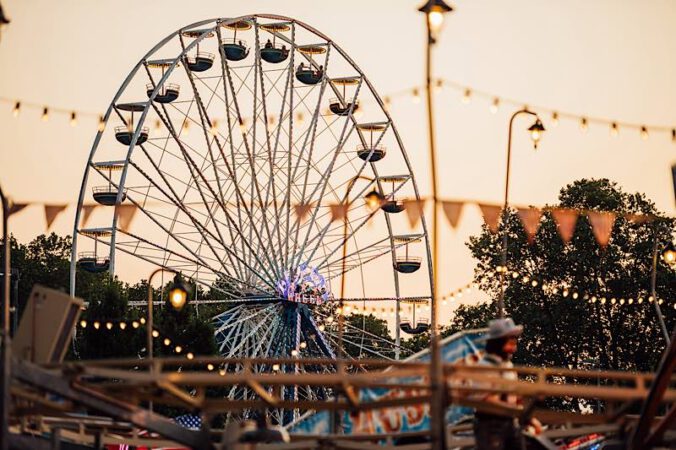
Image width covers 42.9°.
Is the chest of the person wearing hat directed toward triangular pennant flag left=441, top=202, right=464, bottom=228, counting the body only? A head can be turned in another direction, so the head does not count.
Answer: no

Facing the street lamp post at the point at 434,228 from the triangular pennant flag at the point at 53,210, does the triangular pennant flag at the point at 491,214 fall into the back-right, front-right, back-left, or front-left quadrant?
front-left

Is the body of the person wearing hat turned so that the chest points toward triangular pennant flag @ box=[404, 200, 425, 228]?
no
